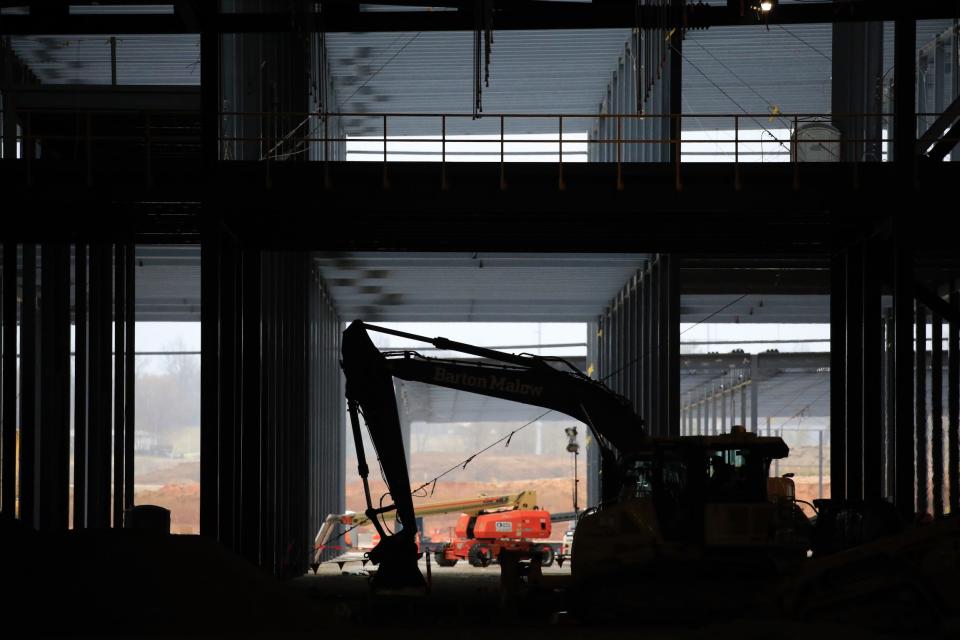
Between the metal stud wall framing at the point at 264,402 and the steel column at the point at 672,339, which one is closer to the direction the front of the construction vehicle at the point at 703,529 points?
the metal stud wall framing

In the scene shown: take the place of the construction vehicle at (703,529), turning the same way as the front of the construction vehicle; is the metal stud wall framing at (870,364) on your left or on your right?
on your right

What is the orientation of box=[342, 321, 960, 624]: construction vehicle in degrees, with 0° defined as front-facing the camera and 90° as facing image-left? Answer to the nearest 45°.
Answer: approximately 90°

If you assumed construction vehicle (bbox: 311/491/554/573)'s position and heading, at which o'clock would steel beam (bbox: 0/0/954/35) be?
The steel beam is roughly at 9 o'clock from the construction vehicle.

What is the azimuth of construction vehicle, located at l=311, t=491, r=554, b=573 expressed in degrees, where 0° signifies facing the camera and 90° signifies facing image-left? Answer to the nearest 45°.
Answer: approximately 90°

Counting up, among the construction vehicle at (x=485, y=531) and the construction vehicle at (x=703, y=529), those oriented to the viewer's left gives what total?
2

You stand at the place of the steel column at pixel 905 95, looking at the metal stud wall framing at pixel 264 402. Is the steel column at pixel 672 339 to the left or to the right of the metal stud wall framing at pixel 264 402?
right

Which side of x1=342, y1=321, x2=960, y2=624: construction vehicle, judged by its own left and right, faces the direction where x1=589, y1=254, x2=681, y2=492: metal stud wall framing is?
right

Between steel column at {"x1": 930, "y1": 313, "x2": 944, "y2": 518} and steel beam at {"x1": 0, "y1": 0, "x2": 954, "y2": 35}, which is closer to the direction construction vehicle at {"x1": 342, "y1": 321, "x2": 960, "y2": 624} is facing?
the steel beam
